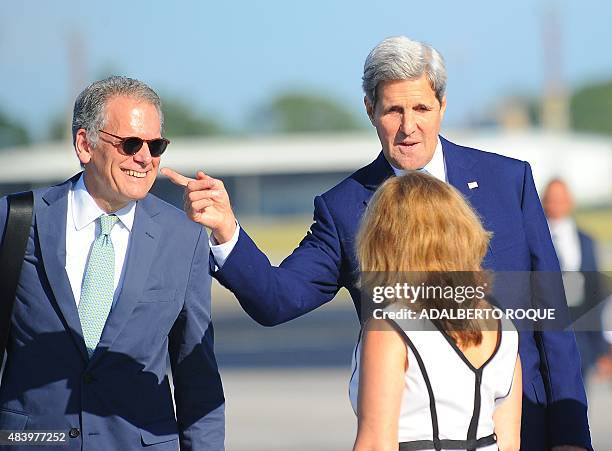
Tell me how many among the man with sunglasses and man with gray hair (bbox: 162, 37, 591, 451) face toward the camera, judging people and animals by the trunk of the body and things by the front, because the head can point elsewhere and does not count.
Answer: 2

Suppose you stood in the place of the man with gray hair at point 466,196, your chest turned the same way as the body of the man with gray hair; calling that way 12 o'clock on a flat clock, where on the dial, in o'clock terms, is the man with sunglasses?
The man with sunglasses is roughly at 3 o'clock from the man with gray hair.

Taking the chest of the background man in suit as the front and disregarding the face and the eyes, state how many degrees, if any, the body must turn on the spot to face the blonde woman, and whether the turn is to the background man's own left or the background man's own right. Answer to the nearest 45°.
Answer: approximately 45° to the background man's own left

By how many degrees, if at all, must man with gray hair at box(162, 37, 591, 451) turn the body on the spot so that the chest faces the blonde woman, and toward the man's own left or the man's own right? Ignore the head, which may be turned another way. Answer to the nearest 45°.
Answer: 0° — they already face them

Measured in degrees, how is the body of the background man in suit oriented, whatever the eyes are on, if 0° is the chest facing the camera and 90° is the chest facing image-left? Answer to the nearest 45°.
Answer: approximately 45°

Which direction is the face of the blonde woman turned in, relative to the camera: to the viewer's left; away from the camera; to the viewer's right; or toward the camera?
away from the camera

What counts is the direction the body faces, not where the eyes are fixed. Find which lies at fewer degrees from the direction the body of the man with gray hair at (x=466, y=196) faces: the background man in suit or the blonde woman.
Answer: the blonde woman

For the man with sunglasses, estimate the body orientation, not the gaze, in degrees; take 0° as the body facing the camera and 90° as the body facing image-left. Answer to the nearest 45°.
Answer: approximately 0°

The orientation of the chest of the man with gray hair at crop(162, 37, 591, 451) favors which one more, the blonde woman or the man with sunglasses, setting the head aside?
the blonde woman
